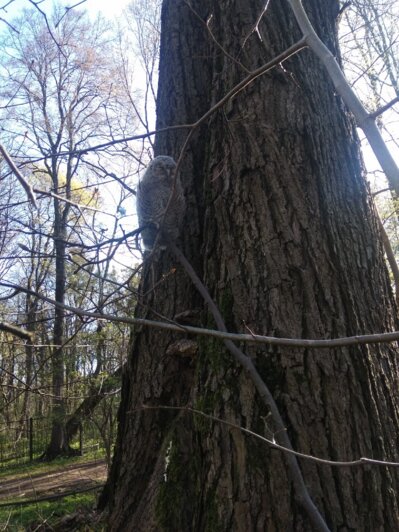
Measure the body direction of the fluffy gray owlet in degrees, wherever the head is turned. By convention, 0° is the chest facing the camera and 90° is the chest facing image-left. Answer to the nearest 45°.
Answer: approximately 315°
